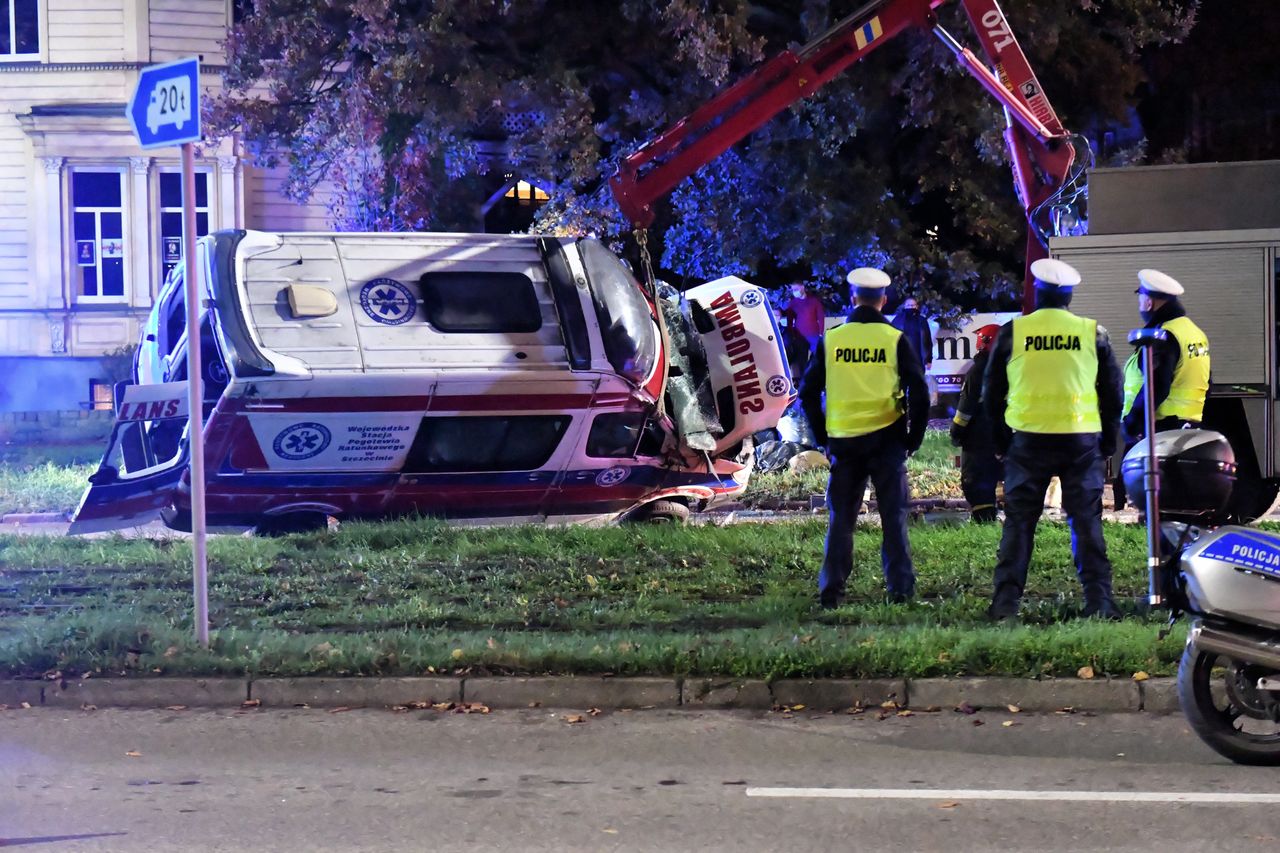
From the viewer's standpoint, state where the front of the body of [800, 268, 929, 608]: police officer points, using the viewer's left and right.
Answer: facing away from the viewer

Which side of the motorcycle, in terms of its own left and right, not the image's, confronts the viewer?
right

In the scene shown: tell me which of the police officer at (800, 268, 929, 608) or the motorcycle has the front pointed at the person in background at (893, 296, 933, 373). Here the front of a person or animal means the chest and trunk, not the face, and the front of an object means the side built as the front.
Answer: the police officer

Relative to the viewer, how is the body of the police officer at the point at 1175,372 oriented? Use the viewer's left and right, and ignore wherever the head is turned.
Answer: facing away from the viewer and to the left of the viewer

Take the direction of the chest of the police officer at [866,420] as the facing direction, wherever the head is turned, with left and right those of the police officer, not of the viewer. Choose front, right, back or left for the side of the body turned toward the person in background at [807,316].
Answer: front

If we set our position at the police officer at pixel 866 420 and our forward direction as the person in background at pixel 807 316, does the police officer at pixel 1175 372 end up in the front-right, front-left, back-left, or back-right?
front-right

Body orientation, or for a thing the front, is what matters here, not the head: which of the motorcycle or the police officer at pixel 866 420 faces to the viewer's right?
the motorcycle

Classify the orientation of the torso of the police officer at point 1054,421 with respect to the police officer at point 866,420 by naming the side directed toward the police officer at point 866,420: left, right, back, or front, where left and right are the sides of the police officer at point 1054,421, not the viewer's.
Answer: left

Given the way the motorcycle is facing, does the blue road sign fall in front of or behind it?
behind

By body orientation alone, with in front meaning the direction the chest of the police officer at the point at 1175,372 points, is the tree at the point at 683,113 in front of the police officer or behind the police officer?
in front

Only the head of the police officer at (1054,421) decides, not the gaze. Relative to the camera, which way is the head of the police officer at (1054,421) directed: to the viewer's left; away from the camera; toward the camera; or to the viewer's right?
away from the camera

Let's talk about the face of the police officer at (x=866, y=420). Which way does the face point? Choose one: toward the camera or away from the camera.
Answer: away from the camera

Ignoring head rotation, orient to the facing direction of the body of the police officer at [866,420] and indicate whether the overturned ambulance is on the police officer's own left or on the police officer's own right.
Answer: on the police officer's own left

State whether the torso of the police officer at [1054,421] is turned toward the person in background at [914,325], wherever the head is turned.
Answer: yes

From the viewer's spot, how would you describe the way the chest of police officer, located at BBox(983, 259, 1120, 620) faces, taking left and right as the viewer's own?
facing away from the viewer

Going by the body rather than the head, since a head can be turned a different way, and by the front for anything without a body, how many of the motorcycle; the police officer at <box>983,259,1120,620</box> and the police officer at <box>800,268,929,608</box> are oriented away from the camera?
2

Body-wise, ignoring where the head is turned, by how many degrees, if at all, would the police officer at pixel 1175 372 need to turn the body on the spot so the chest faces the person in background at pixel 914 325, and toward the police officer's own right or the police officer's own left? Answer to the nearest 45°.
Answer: approximately 45° to the police officer's own right
